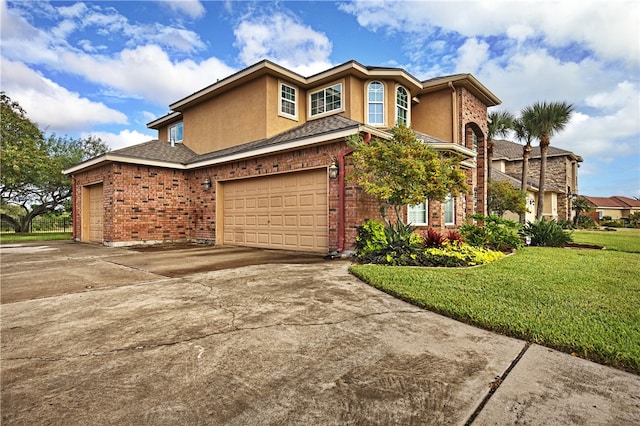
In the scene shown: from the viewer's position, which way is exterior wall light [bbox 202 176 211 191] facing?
facing the viewer and to the left of the viewer

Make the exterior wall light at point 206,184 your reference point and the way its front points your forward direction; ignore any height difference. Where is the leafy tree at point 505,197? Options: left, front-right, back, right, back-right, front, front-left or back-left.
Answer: back-left

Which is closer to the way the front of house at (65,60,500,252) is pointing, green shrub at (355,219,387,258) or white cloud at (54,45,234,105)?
the green shrub

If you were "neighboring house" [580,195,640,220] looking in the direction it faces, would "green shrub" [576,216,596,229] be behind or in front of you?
in front

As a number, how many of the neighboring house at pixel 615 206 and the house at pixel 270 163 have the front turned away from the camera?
0

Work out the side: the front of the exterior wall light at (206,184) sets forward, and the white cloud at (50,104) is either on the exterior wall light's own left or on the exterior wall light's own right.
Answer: on the exterior wall light's own right

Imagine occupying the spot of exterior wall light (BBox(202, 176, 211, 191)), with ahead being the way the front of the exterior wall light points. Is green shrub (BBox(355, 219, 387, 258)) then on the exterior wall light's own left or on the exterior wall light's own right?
on the exterior wall light's own left

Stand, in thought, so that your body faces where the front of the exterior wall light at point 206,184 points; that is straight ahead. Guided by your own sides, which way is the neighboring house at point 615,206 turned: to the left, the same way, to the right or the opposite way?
the same way

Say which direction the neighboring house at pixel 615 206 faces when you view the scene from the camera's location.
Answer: facing the viewer

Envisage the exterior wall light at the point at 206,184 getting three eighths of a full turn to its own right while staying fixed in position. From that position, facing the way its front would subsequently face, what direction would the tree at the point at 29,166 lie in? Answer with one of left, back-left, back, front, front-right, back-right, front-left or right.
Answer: front-left

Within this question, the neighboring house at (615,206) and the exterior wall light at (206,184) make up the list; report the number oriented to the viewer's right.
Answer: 0
